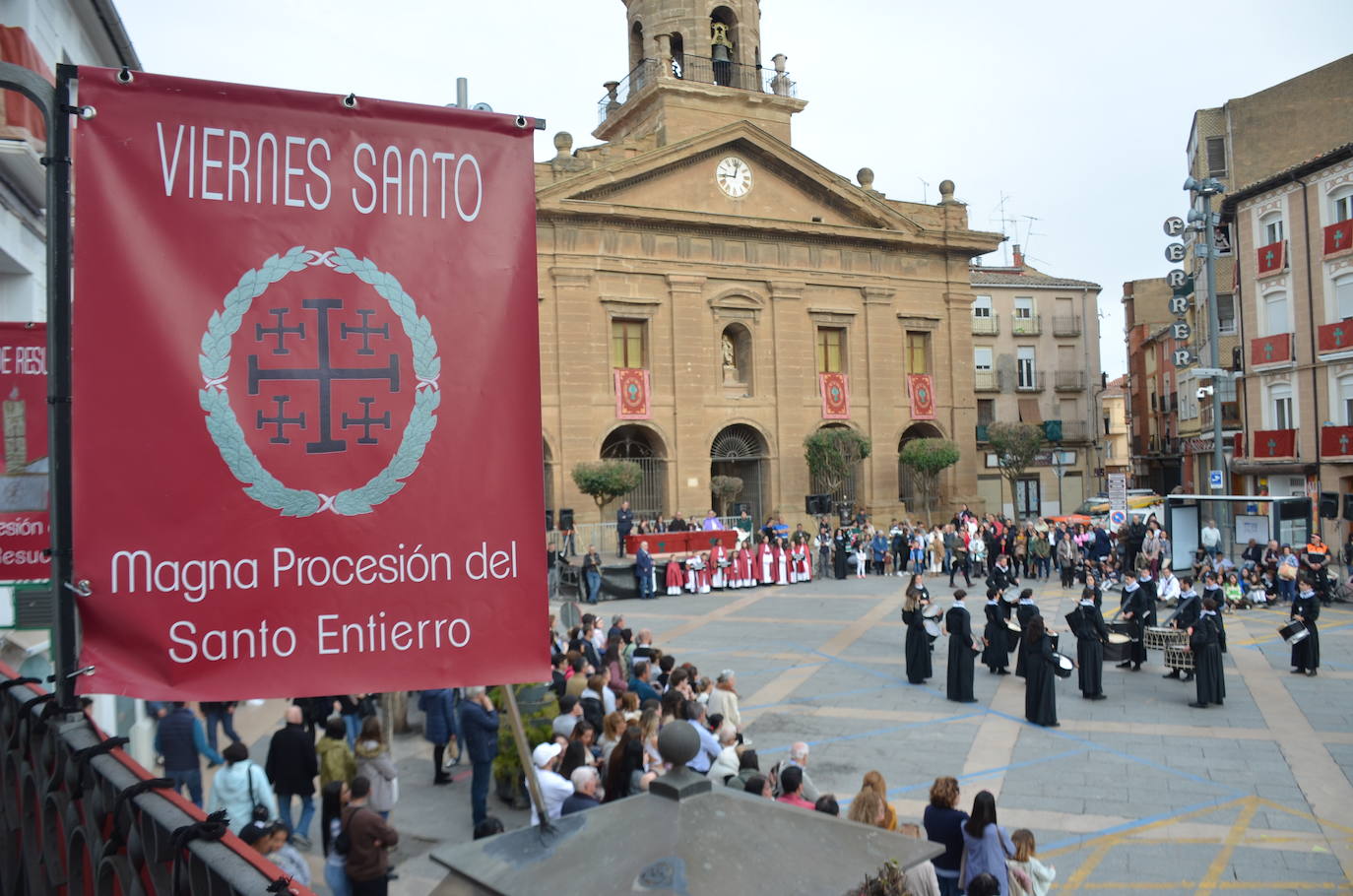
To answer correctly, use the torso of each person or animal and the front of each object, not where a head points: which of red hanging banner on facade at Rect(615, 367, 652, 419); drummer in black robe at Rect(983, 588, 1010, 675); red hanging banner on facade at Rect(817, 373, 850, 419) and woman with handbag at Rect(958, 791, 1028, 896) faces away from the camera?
the woman with handbag

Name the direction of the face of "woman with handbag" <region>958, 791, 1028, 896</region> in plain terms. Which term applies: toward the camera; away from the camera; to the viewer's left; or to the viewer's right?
away from the camera

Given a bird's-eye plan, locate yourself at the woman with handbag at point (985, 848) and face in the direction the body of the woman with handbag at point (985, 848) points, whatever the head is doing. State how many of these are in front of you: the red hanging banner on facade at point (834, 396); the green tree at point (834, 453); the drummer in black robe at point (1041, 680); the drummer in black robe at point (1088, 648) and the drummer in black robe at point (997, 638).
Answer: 5

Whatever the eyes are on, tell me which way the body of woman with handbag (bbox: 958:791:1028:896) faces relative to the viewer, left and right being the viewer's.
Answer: facing away from the viewer

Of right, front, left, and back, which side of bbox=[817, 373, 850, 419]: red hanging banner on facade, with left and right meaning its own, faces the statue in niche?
right

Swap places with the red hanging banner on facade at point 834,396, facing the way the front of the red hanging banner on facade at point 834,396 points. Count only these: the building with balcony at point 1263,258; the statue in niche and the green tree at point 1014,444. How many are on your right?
1

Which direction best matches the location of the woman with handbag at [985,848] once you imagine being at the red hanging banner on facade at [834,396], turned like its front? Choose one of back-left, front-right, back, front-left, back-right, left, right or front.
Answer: front

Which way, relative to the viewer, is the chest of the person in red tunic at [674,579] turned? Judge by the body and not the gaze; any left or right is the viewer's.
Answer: facing the viewer

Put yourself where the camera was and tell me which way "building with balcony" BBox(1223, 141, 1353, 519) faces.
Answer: facing the viewer and to the left of the viewer

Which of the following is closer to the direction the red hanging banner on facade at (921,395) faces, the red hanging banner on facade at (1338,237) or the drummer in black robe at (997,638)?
the drummer in black robe

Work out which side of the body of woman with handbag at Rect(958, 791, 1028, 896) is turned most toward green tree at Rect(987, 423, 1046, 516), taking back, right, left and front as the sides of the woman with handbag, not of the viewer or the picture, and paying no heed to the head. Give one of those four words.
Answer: front

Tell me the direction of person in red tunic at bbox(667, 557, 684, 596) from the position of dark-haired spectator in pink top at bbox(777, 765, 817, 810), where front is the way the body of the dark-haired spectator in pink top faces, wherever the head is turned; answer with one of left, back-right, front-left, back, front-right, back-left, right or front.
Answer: front-left

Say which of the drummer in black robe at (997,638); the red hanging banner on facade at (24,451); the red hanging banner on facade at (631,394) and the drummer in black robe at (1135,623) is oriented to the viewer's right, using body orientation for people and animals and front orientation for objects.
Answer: the drummer in black robe at (997,638)

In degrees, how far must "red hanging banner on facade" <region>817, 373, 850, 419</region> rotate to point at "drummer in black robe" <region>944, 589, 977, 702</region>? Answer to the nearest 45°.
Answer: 0° — it already faces them

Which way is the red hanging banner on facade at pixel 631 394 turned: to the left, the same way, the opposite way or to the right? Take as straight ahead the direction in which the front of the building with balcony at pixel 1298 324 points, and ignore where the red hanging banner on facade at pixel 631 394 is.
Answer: to the left

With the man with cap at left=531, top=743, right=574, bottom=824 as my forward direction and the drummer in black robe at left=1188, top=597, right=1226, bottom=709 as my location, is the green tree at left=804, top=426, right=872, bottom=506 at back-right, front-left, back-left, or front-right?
back-right

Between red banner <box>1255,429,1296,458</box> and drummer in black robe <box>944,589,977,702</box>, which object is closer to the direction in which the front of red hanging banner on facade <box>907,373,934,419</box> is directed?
the drummer in black robe

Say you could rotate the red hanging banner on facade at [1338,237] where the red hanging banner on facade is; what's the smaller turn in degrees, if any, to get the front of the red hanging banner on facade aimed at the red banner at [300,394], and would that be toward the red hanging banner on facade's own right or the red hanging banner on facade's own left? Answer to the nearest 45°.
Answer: approximately 45° to the red hanging banner on facade's own left

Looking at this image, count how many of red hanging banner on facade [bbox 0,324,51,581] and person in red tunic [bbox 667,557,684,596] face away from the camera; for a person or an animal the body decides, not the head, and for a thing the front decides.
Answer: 0
